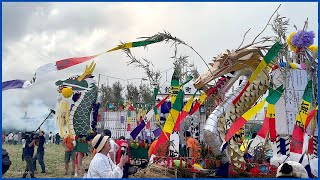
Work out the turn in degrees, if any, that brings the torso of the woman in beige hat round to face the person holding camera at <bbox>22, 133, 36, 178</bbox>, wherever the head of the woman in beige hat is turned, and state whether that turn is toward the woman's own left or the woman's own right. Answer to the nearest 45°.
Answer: approximately 90° to the woman's own left

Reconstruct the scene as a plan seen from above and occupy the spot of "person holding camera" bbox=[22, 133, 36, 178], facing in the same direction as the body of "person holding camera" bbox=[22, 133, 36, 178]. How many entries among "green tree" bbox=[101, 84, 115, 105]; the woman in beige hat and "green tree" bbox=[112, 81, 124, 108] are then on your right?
1

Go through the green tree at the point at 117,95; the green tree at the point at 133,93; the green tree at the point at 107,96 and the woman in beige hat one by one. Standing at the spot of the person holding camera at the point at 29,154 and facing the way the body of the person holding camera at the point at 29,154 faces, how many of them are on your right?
1

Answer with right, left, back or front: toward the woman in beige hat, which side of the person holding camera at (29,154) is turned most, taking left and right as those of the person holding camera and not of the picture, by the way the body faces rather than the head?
right
